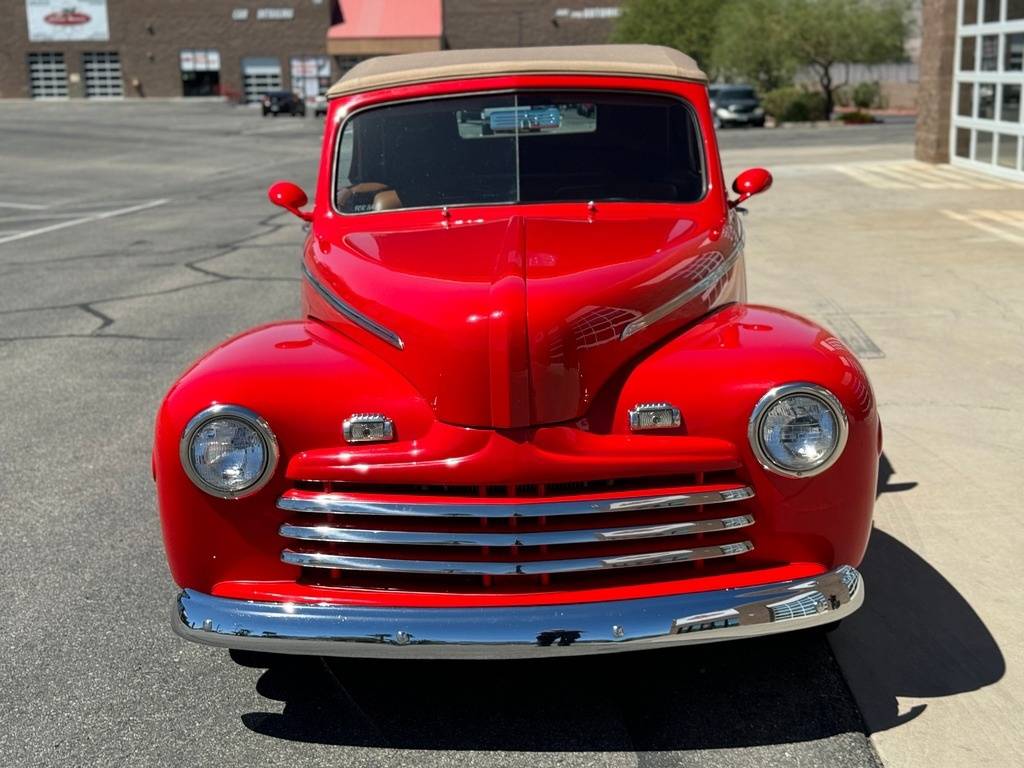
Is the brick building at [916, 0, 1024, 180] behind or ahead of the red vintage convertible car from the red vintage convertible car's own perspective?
behind

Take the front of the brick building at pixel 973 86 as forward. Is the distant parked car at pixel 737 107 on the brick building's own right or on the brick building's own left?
on the brick building's own right

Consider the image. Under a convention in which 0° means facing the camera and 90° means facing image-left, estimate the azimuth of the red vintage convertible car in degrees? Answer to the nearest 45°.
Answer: approximately 0°

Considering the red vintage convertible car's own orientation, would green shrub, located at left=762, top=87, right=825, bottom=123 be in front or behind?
behind

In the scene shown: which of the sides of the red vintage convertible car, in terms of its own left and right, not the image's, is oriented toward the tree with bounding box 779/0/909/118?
back

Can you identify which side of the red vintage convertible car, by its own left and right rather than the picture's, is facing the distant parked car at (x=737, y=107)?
back

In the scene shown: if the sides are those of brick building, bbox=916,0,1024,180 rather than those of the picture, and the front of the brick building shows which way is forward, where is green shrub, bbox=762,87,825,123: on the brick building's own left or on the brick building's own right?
on the brick building's own right

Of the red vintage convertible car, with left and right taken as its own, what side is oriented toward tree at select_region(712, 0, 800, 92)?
back
